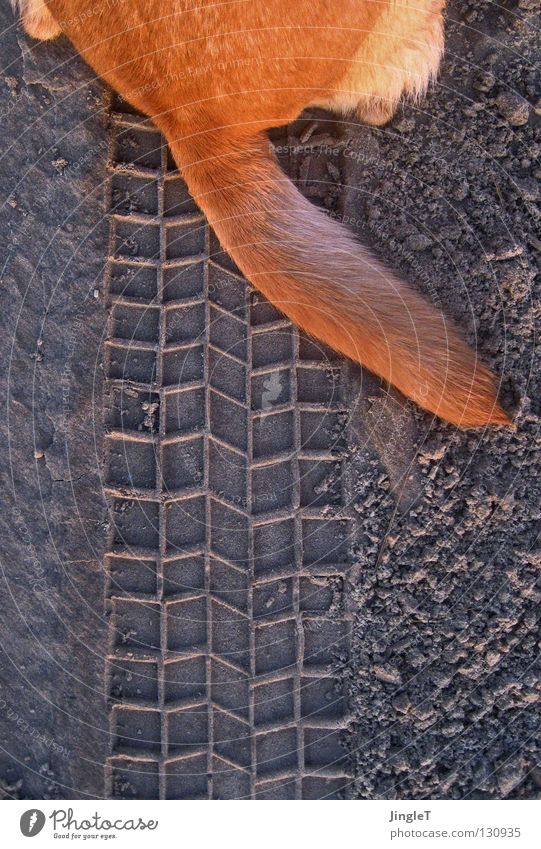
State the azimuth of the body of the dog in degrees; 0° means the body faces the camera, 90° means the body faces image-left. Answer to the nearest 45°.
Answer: approximately 180°
